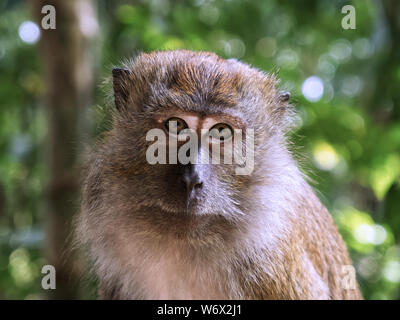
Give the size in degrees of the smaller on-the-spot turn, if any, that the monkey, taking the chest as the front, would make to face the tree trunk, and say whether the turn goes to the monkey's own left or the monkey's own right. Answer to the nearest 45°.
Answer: approximately 135° to the monkey's own right

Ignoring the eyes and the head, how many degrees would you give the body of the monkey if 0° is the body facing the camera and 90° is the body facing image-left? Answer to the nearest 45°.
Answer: approximately 0°
